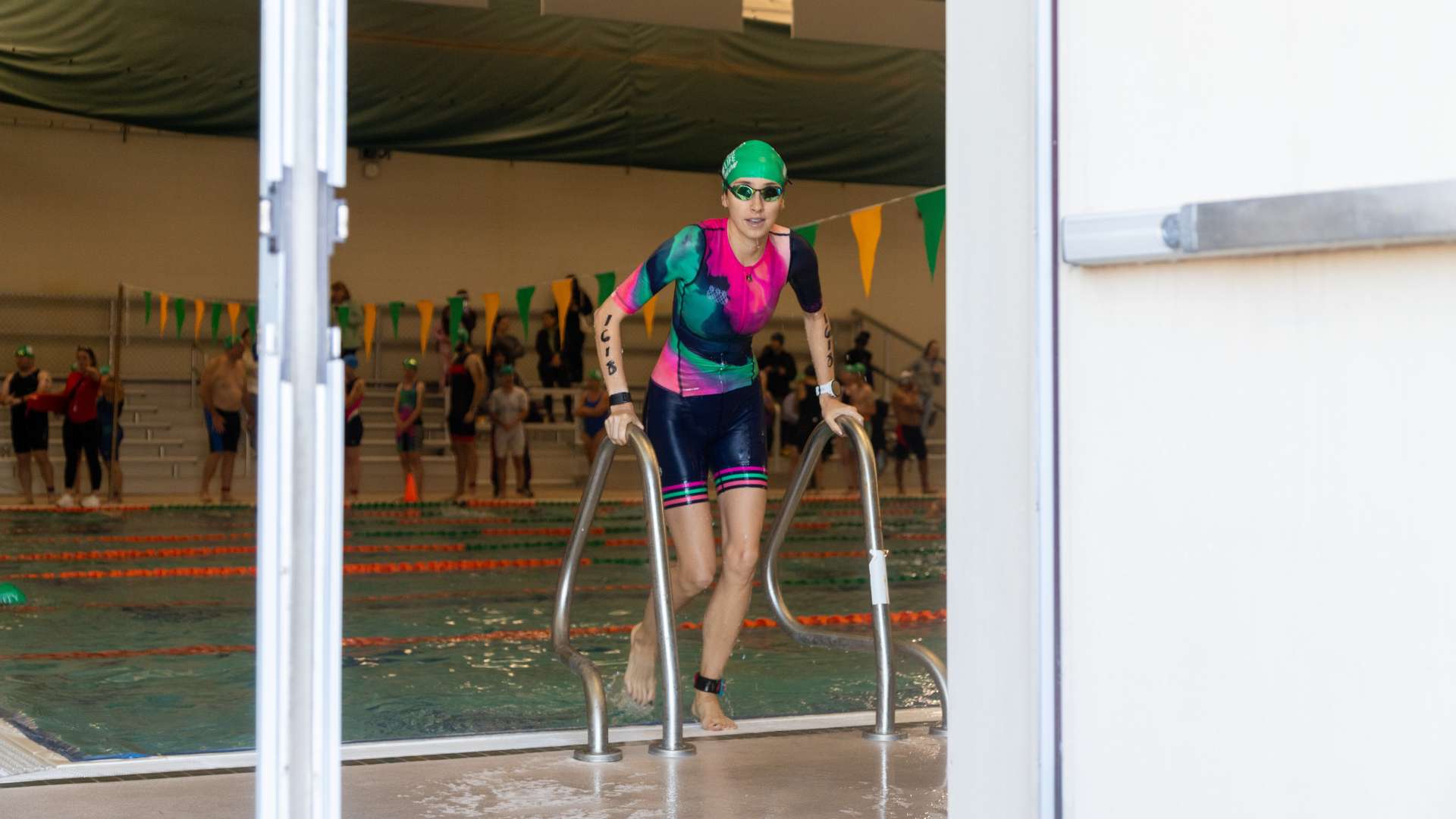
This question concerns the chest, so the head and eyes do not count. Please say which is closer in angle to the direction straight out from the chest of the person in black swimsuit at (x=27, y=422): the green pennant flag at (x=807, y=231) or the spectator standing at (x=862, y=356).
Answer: the green pennant flag

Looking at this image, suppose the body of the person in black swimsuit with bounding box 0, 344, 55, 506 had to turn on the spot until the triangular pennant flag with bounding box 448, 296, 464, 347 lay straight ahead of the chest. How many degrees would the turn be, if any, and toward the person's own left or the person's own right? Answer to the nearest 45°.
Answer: approximately 90° to the person's own left

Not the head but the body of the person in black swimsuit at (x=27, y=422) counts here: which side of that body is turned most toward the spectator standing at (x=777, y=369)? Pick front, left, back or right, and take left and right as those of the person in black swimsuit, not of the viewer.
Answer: left

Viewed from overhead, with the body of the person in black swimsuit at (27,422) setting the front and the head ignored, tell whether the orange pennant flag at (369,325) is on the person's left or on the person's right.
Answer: on the person's left

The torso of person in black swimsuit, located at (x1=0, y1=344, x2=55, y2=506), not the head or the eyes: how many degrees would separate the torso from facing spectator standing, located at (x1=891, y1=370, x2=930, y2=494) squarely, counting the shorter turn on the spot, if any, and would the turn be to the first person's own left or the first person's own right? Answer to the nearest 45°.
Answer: approximately 90° to the first person's own left

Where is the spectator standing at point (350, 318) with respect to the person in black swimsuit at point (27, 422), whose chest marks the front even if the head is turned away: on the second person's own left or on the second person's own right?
on the second person's own left

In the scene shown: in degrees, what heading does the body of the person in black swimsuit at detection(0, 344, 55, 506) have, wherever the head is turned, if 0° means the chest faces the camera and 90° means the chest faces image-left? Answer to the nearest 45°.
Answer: approximately 0°

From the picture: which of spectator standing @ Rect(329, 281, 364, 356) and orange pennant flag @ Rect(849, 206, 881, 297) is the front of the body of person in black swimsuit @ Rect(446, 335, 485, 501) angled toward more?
the orange pennant flag
